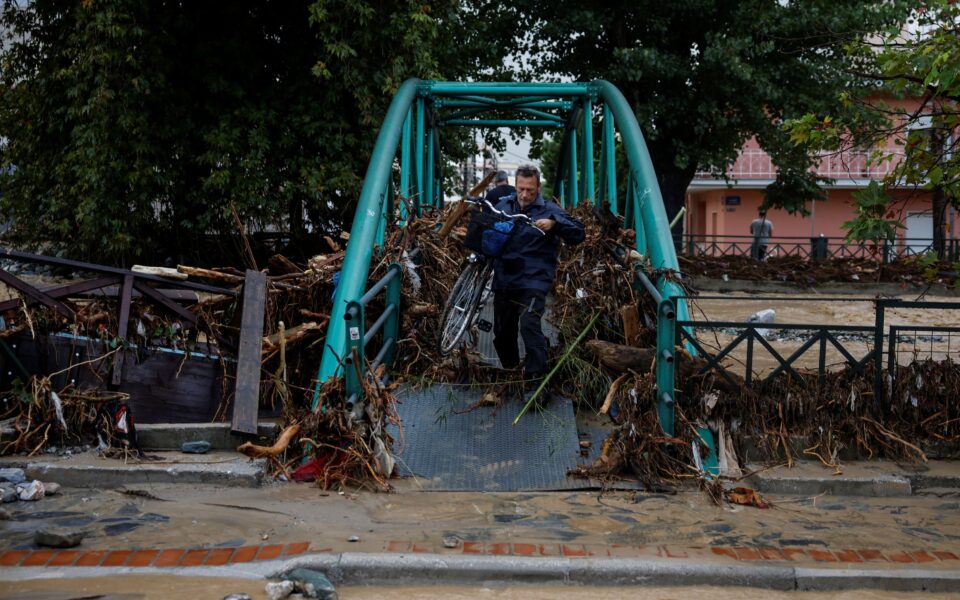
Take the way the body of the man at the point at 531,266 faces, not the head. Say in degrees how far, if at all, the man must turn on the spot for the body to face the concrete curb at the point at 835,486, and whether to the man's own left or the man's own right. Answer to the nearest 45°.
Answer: approximately 45° to the man's own left

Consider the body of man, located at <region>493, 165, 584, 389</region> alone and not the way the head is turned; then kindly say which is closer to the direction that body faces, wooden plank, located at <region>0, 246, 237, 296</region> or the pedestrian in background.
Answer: the wooden plank

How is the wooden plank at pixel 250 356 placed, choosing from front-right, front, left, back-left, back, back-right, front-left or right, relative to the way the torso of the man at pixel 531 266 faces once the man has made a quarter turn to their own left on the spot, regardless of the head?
back

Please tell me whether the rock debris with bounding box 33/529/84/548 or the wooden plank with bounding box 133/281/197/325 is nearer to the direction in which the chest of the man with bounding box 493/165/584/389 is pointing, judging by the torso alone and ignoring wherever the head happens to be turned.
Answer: the rock debris

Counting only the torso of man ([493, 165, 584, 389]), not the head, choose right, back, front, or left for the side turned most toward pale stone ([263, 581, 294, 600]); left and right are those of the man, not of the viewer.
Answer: front

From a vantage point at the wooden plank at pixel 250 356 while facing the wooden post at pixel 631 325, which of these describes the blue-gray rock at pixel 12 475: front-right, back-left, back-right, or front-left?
back-right

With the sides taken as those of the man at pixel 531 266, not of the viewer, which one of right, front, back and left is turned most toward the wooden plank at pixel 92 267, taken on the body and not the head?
right

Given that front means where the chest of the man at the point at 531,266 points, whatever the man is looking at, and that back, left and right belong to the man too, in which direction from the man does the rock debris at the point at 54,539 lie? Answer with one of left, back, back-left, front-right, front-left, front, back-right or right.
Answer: front-right

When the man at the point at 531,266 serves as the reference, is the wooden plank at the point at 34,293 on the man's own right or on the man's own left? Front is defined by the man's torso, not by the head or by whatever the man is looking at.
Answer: on the man's own right

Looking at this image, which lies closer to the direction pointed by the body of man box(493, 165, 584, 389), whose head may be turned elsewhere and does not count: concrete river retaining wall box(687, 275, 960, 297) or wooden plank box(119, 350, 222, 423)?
the wooden plank

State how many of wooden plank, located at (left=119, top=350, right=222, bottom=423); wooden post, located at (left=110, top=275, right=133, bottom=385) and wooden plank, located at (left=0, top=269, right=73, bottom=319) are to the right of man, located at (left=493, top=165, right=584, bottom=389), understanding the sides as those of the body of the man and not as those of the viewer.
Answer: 3

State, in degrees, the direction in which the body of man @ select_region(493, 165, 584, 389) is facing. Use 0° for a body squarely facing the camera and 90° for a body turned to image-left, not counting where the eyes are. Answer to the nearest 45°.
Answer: approximately 0°

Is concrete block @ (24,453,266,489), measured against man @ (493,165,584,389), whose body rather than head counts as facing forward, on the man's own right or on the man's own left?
on the man's own right

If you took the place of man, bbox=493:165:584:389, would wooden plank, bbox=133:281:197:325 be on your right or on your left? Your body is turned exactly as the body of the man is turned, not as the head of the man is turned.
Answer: on your right

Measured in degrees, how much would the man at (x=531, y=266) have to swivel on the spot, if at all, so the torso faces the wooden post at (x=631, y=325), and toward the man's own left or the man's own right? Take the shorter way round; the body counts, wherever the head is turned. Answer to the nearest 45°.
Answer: approximately 90° to the man's own left

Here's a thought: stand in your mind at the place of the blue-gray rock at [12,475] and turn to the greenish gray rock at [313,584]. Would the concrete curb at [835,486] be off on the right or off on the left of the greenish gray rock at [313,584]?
left

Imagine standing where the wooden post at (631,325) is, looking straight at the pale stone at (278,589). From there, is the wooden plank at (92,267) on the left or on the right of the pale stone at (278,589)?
right
